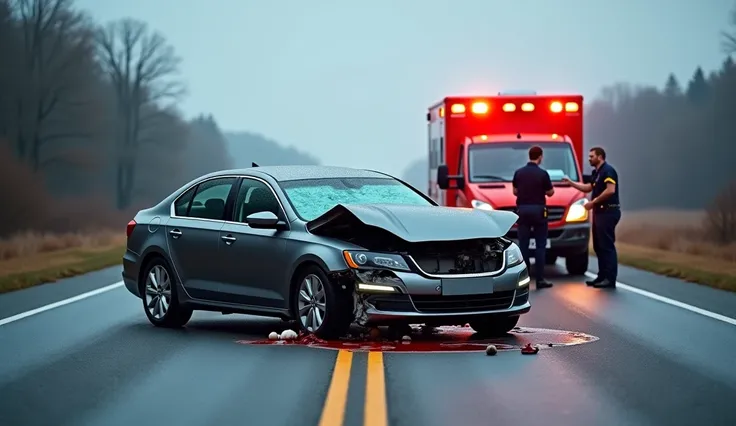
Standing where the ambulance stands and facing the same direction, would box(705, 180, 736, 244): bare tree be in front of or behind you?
behind

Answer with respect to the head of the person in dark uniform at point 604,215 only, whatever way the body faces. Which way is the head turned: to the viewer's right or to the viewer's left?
to the viewer's left

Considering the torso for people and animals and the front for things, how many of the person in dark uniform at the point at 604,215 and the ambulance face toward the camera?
1

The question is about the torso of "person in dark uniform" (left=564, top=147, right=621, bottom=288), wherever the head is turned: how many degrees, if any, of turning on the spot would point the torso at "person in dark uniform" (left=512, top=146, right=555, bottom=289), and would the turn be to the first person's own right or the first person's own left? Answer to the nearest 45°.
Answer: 0° — they already face them

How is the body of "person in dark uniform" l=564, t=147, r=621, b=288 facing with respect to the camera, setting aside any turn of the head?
to the viewer's left

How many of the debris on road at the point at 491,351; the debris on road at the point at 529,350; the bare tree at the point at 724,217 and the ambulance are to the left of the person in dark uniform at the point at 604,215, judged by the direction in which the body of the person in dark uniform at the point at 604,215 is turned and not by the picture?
2

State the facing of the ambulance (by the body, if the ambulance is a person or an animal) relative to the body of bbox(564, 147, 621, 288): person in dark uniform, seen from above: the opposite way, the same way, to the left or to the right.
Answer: to the left
